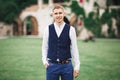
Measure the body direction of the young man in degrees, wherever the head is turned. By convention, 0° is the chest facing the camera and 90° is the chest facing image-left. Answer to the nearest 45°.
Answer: approximately 0°
